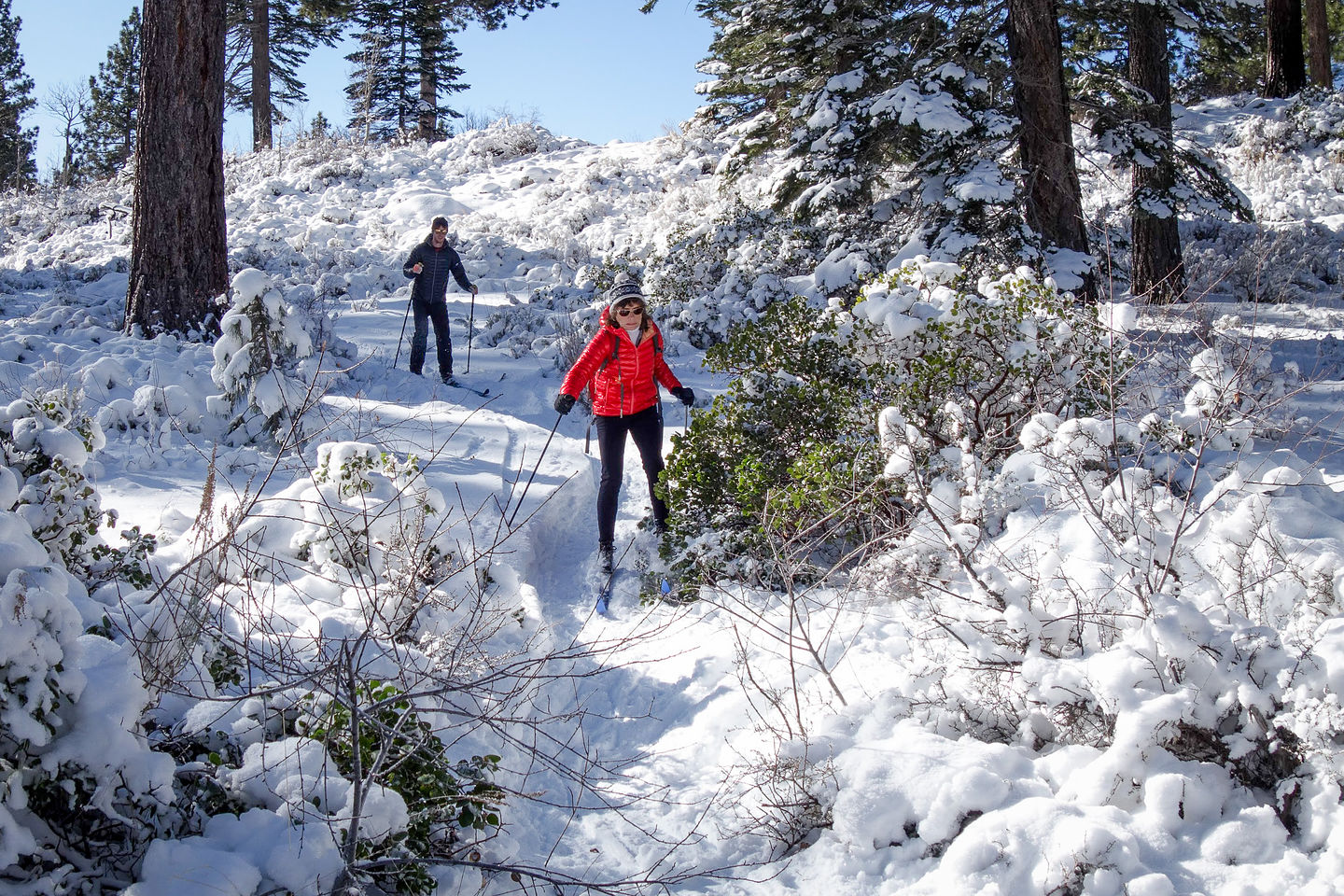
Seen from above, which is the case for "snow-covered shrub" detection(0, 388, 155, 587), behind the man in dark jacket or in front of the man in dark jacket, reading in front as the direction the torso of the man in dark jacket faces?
in front

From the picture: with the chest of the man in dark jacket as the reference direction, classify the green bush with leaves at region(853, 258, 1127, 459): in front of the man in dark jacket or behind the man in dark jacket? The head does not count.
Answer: in front

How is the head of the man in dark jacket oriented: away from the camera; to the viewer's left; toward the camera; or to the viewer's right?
toward the camera

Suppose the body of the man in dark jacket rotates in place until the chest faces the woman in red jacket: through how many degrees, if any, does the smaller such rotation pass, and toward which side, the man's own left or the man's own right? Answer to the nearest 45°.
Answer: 0° — they already face them

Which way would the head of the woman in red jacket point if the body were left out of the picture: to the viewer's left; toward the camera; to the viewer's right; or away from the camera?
toward the camera

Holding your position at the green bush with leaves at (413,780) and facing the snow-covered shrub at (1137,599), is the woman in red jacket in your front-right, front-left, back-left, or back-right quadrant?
front-left

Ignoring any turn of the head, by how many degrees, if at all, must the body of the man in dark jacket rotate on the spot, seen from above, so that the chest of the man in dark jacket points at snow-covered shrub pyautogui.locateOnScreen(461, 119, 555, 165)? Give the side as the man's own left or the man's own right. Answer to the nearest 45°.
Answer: approximately 180°

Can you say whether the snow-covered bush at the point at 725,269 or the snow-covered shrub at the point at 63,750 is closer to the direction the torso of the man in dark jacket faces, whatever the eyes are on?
the snow-covered shrub

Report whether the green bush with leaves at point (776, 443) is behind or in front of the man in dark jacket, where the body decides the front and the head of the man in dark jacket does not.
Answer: in front

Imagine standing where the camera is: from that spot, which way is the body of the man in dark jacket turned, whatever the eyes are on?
toward the camera

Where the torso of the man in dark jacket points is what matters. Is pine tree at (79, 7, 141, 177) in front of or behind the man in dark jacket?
behind
